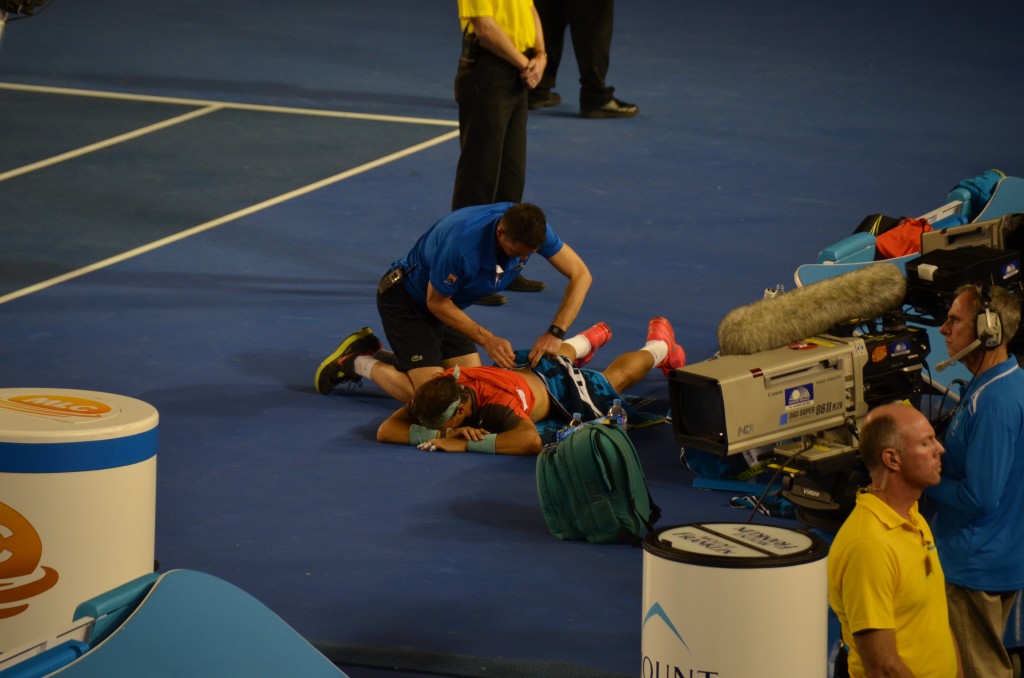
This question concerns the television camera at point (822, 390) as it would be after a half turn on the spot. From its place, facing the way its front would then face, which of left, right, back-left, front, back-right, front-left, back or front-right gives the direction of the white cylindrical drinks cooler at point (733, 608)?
back-right

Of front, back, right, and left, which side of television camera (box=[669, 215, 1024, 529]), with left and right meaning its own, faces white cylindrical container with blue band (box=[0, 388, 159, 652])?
front

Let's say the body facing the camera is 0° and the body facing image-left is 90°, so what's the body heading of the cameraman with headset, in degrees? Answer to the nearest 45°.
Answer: approximately 90°

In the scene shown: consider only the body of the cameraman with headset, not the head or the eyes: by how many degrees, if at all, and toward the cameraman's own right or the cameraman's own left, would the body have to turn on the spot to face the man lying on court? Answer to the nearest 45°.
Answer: approximately 45° to the cameraman's own right

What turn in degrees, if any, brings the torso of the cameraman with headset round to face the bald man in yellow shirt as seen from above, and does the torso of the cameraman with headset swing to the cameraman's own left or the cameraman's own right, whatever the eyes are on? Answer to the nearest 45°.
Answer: approximately 90° to the cameraman's own left

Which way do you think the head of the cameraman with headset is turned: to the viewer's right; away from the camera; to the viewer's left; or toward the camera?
to the viewer's left

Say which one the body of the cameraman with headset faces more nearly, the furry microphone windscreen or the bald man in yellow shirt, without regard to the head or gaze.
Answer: the furry microphone windscreen

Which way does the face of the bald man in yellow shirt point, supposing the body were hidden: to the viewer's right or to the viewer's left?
to the viewer's right

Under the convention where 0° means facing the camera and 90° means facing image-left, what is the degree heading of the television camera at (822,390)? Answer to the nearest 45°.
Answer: approximately 45°

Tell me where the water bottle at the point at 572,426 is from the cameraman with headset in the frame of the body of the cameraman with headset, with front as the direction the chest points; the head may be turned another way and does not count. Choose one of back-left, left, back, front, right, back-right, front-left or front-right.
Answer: front-right

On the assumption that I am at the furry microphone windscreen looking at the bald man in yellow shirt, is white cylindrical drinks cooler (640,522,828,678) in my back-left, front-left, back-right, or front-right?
front-right
